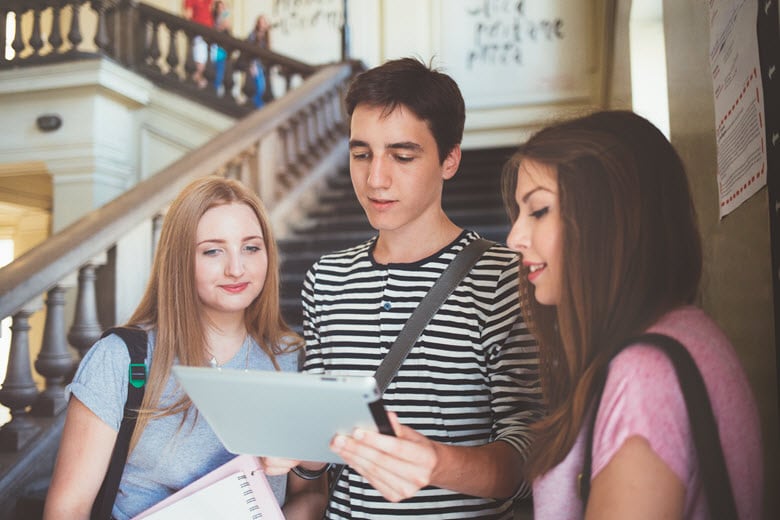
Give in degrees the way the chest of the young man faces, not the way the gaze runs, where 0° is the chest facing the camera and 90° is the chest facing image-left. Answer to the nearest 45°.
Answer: approximately 45°

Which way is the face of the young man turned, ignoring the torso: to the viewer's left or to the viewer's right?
to the viewer's left

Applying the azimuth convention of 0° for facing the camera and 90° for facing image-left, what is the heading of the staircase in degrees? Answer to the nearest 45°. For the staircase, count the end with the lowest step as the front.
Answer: approximately 0°
